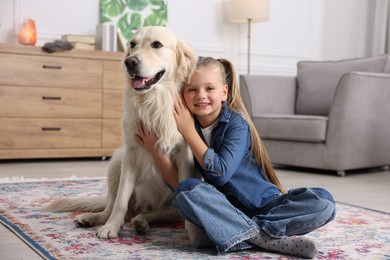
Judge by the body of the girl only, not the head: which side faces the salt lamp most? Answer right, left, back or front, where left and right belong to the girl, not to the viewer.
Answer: right

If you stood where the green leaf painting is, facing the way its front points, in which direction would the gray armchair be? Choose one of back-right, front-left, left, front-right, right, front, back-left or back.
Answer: front-left

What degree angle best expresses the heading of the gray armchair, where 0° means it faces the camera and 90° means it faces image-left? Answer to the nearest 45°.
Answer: approximately 45°

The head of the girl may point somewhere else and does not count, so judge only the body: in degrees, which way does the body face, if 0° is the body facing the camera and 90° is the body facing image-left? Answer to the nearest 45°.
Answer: approximately 45°

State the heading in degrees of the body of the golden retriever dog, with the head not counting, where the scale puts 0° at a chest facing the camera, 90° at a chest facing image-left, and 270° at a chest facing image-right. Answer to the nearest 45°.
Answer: approximately 0°

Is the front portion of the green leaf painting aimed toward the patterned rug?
yes

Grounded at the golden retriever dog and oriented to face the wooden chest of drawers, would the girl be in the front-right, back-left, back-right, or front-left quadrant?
back-right

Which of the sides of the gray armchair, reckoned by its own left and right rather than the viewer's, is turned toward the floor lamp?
right

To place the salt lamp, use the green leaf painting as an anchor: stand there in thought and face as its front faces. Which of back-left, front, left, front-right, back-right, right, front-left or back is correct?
front-right

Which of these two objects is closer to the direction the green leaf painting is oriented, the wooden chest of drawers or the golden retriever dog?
the golden retriever dog

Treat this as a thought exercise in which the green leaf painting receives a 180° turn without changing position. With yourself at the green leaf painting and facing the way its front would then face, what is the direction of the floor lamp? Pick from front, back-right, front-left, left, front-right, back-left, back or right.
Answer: right
